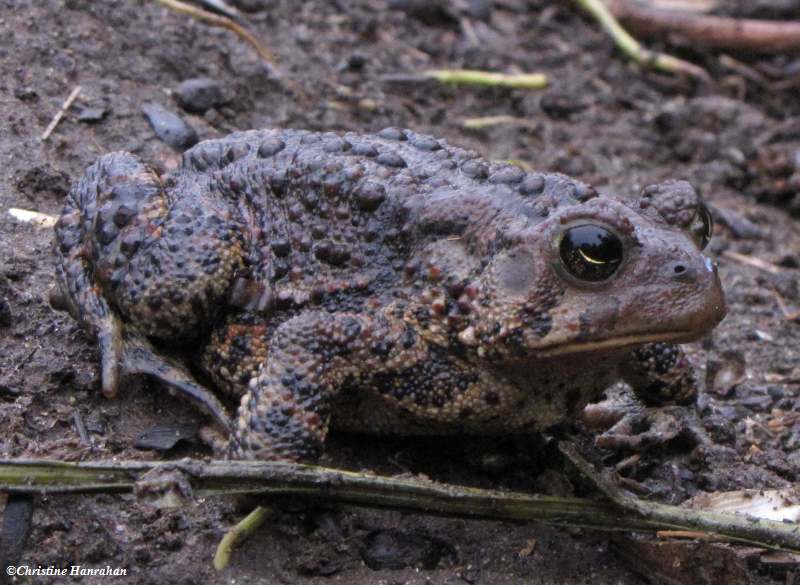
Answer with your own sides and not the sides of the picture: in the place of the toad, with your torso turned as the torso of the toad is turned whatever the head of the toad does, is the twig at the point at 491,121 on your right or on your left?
on your left

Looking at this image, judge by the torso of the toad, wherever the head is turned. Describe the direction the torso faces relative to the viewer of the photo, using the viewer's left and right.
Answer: facing the viewer and to the right of the viewer

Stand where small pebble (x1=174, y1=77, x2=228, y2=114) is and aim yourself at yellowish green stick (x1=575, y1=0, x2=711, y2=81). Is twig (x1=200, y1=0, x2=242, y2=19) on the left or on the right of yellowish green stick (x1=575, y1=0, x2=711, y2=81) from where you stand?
left

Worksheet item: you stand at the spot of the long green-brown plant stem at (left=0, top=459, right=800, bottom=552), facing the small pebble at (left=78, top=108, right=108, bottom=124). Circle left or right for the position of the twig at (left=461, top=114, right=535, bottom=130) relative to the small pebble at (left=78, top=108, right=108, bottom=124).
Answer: right

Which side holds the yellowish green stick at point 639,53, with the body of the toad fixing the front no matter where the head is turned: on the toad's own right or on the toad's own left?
on the toad's own left

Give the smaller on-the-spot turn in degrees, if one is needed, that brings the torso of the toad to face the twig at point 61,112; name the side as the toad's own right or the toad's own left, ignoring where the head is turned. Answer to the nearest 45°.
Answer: approximately 180°

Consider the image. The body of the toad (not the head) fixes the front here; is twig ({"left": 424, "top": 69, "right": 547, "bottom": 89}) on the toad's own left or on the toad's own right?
on the toad's own left

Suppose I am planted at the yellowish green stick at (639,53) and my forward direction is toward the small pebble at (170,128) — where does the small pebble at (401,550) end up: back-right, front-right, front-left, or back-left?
front-left

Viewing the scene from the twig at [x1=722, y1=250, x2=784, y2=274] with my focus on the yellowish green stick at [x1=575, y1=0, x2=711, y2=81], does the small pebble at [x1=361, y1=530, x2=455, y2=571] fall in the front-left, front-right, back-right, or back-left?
back-left

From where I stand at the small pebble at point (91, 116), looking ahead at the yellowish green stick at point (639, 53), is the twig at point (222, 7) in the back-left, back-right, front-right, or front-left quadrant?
front-left

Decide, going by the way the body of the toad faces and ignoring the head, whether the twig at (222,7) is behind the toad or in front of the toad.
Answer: behind

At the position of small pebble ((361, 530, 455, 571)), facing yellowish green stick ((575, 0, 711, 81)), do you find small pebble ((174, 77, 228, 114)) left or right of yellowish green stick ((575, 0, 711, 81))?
left

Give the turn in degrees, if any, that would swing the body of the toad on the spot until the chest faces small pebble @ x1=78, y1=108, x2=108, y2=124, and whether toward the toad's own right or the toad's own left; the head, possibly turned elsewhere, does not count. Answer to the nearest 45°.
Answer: approximately 180°
